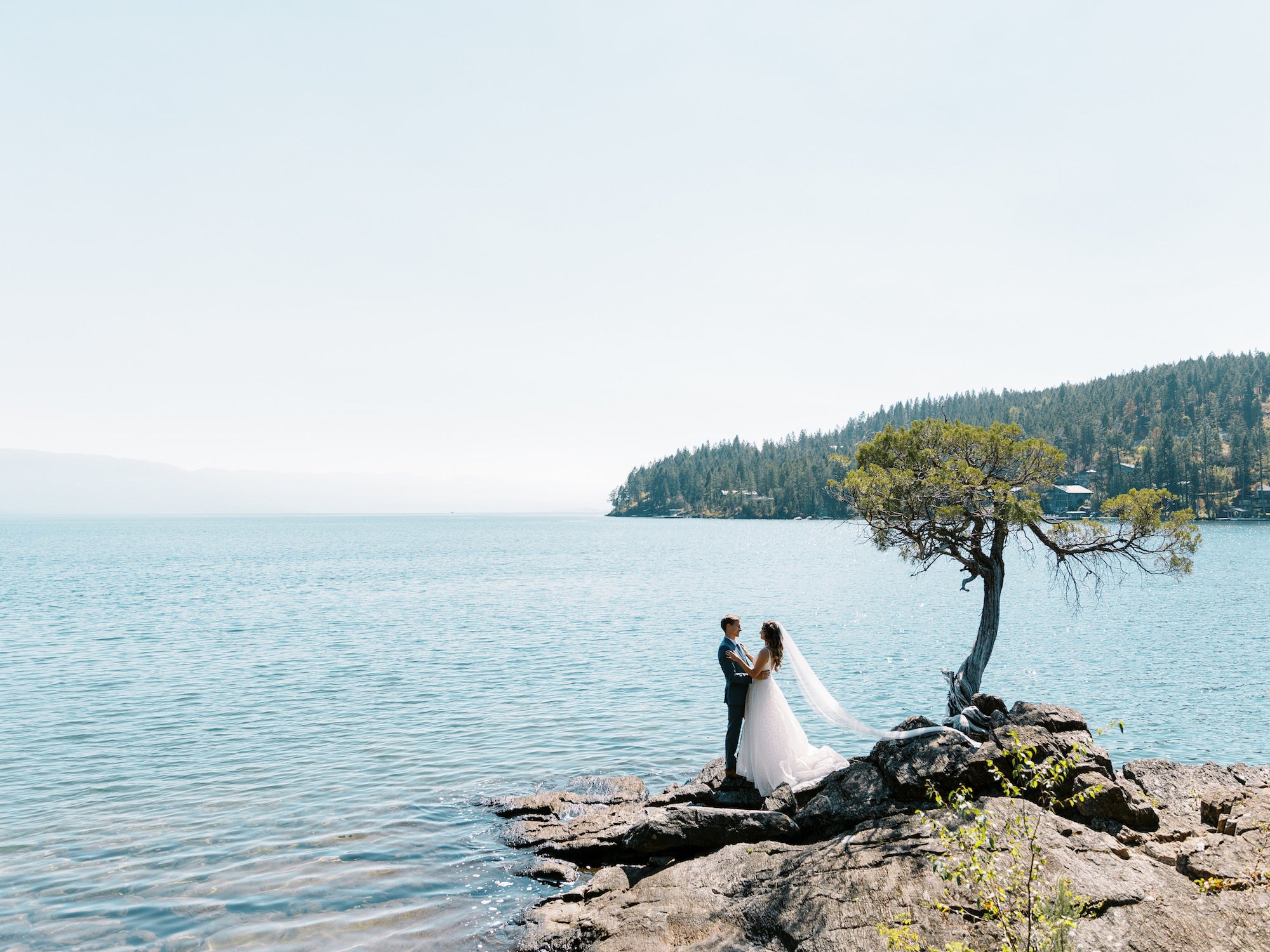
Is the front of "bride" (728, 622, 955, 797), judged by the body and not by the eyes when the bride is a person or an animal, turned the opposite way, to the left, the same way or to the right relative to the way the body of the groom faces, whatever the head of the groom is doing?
the opposite way

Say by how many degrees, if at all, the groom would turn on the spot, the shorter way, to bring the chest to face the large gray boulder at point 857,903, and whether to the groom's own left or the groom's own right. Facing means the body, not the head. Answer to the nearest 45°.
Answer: approximately 90° to the groom's own right

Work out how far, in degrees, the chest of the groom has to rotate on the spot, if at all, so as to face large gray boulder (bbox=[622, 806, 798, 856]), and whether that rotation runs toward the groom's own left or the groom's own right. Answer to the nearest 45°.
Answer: approximately 90° to the groom's own right

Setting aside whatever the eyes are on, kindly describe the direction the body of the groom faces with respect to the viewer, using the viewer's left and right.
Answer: facing to the right of the viewer

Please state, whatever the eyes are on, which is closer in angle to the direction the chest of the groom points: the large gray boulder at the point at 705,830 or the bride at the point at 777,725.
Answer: the bride

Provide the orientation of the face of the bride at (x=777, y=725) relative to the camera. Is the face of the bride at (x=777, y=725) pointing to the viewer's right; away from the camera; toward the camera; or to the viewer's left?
to the viewer's left

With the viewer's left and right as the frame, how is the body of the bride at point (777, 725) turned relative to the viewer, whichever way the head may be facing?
facing to the left of the viewer

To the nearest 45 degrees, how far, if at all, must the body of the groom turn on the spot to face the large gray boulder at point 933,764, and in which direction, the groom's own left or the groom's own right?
approximately 45° to the groom's own right

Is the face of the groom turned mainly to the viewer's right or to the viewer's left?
to the viewer's right

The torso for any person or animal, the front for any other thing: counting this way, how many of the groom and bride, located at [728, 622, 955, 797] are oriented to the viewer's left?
1

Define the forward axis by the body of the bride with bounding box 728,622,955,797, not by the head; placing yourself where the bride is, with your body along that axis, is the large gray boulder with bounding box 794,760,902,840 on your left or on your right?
on your left
